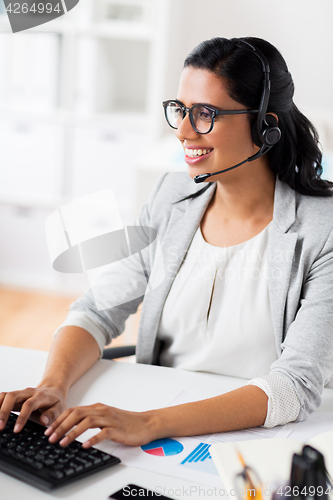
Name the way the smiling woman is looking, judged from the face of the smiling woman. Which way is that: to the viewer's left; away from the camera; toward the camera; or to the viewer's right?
to the viewer's left

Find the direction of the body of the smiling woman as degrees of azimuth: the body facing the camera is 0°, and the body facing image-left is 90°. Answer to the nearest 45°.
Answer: approximately 45°

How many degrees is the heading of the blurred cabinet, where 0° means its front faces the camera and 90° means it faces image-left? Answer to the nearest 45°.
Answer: approximately 0°

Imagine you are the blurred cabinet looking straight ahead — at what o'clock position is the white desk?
The white desk is roughly at 12 o'clock from the blurred cabinet.
